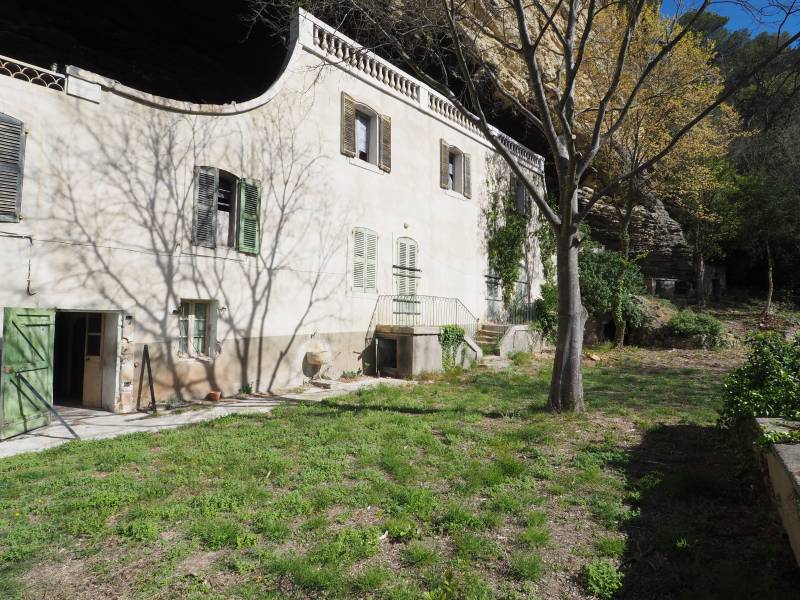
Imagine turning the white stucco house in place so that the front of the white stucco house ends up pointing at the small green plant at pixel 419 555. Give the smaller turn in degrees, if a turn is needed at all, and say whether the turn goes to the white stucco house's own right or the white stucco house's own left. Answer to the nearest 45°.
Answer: approximately 45° to the white stucco house's own right

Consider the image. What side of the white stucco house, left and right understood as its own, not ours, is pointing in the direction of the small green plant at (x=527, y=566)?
front

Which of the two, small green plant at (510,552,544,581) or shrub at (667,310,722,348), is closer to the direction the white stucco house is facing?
the small green plant

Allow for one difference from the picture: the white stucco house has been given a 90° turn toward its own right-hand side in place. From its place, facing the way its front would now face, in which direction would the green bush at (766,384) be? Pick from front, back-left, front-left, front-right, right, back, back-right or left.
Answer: left

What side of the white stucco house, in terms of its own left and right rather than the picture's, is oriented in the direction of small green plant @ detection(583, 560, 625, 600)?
front

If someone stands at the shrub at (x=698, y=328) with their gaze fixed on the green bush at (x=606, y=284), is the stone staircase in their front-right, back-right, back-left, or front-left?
front-left

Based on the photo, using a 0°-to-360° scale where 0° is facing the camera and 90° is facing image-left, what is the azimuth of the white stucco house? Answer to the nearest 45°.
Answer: approximately 315°

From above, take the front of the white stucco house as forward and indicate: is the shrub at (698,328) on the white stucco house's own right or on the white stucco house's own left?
on the white stucco house's own left
